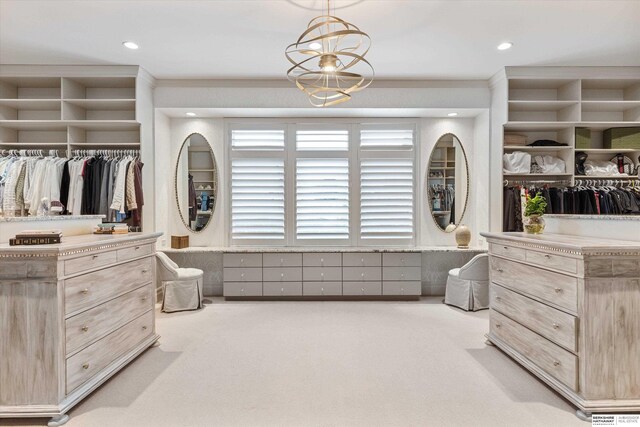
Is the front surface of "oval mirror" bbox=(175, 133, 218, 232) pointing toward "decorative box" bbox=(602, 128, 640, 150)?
no

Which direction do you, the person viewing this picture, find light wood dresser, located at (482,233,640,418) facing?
facing the viewer and to the left of the viewer

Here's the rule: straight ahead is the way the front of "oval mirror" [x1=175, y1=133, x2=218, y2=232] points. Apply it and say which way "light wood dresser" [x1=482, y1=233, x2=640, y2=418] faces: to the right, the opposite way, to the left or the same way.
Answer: to the right

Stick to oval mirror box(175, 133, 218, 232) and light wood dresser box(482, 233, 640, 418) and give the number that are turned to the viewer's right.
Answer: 0

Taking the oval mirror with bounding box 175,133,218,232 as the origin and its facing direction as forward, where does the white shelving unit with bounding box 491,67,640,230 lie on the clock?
The white shelving unit is roughly at 10 o'clock from the oval mirror.

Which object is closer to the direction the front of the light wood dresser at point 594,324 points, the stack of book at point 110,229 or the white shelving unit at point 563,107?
the stack of book

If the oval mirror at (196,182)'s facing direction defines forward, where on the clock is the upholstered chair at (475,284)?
The upholstered chair is roughly at 10 o'clock from the oval mirror.

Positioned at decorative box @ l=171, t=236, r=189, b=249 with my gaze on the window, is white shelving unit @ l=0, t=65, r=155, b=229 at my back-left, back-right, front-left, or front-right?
back-right

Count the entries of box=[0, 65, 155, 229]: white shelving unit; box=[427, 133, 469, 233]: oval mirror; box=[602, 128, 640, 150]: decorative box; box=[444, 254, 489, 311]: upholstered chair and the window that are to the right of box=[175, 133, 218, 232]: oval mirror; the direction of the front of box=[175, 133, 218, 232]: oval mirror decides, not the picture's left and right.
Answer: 1

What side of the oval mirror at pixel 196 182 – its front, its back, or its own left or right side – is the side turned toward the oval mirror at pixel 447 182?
left

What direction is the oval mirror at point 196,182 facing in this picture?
toward the camera

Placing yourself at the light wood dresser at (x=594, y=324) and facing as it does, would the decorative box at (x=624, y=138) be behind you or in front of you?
behind

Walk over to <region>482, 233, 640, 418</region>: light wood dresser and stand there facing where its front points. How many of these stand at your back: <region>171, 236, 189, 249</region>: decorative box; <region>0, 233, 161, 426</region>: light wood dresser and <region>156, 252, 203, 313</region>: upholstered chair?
0

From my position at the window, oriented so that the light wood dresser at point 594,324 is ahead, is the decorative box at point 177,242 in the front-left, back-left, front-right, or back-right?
back-right

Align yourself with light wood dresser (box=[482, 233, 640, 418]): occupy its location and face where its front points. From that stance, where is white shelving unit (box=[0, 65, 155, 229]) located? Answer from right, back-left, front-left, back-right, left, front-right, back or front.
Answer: front-right

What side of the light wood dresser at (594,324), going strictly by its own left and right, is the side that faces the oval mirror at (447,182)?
right

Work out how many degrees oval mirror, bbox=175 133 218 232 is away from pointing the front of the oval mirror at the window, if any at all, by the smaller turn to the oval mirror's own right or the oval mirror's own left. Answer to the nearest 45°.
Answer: approximately 90° to the oval mirror's own left
